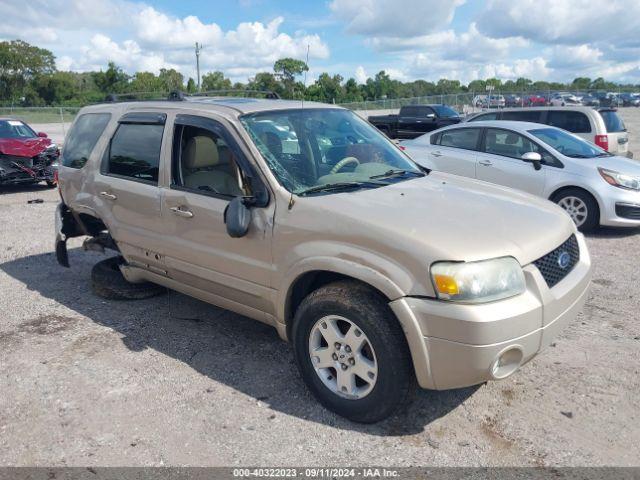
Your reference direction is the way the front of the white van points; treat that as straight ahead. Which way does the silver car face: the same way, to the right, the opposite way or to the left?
the opposite way

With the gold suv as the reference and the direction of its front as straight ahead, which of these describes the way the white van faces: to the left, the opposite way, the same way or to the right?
the opposite way

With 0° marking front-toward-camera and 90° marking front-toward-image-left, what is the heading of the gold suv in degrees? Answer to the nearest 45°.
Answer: approximately 315°

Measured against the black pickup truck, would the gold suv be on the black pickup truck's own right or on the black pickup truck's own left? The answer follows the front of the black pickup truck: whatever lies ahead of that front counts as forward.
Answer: on the black pickup truck's own right

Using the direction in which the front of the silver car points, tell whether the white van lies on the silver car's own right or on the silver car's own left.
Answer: on the silver car's own left

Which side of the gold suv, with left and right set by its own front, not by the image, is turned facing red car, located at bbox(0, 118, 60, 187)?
back

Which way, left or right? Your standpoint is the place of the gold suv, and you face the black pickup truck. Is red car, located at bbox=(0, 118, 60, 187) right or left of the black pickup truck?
left

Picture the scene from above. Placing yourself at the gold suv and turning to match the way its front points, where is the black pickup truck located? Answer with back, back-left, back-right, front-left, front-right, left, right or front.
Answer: back-left

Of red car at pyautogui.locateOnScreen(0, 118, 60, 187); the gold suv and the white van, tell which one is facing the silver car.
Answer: the red car

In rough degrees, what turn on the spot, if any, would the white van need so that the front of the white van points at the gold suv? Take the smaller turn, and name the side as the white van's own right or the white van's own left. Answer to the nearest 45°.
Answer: approximately 135° to the white van's own left

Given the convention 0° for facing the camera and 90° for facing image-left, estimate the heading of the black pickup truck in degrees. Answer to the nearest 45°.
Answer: approximately 315°

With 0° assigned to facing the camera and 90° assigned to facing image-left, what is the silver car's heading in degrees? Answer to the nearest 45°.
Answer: approximately 315°
